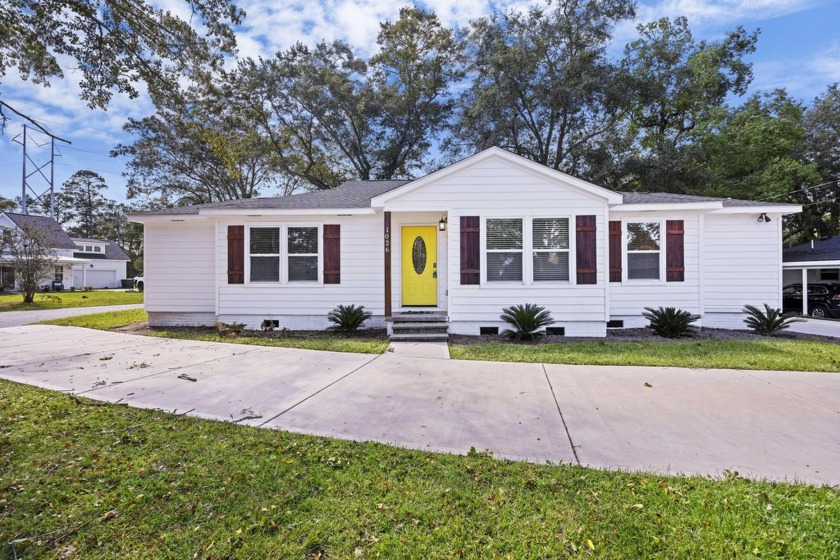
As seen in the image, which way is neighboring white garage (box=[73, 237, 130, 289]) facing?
toward the camera

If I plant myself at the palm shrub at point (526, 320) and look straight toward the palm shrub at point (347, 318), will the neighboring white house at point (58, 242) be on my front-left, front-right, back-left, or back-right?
front-right

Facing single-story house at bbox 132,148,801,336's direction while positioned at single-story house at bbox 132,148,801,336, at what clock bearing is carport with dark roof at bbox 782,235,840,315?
carport with dark roof at bbox 782,235,840,315 is roughly at 8 o'clock from single-story house at bbox 132,148,801,336.

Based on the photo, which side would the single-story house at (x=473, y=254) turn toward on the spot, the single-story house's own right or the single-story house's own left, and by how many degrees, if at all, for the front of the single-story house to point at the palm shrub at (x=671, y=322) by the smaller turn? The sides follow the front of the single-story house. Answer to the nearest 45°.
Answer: approximately 90° to the single-story house's own left

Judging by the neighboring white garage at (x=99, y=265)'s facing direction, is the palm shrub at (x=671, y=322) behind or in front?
in front

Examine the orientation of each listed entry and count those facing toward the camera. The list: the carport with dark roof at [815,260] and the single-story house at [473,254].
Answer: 2

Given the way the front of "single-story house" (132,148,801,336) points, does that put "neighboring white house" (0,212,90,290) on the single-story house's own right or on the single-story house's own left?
on the single-story house's own right

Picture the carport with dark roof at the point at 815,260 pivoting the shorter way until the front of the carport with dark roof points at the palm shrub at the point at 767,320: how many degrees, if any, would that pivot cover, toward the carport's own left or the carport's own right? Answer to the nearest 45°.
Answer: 0° — it already faces it

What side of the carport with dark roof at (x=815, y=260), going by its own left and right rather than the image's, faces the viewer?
front

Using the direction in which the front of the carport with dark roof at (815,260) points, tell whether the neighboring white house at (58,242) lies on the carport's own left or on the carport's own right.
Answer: on the carport's own right
